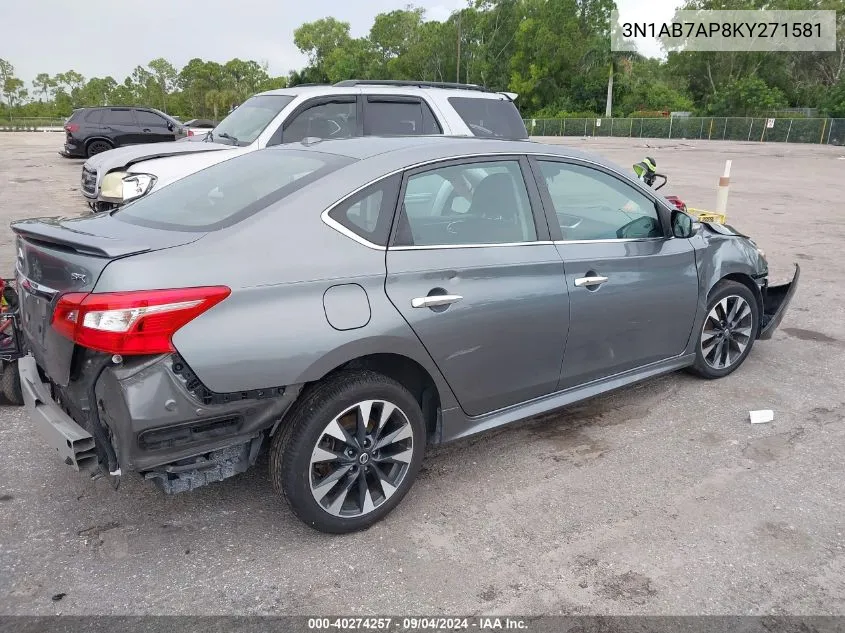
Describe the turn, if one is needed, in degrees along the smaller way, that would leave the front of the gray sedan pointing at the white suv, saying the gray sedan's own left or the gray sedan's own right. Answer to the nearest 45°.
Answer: approximately 45° to the gray sedan's own left

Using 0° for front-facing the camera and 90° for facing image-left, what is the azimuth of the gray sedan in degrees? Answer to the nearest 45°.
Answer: approximately 225°

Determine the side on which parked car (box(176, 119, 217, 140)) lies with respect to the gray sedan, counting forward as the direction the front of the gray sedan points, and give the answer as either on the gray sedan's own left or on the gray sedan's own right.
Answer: on the gray sedan's own left

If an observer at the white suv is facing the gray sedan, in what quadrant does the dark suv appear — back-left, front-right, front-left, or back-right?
back-right

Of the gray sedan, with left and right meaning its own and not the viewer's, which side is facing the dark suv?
left
